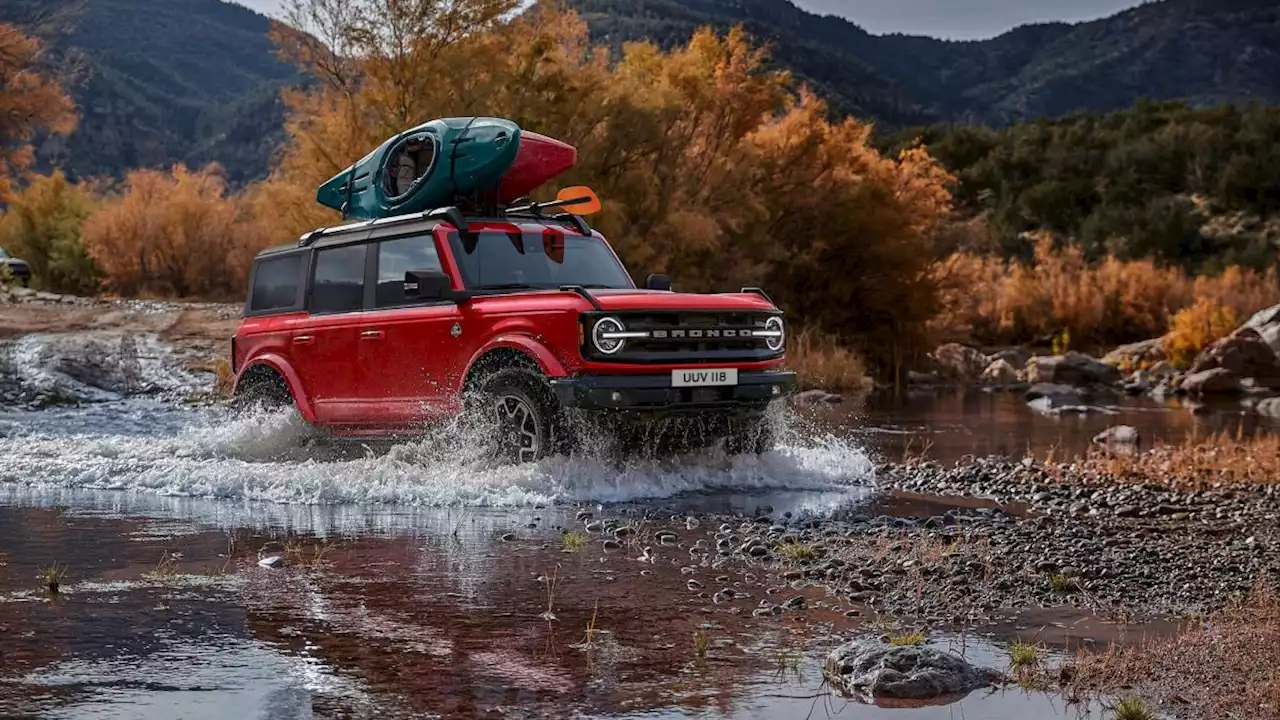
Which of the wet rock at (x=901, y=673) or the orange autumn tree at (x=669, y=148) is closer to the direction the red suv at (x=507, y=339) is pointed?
the wet rock

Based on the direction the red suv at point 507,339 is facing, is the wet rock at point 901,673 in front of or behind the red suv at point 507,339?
in front

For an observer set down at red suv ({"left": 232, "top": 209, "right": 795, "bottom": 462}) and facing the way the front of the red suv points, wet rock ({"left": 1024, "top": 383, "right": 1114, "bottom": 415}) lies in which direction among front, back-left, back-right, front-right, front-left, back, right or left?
left

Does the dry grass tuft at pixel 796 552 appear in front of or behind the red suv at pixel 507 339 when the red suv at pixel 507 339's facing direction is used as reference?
in front

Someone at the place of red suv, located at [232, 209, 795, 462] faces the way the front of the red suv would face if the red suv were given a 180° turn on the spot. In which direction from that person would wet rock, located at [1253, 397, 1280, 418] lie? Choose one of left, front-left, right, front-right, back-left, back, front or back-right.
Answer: right

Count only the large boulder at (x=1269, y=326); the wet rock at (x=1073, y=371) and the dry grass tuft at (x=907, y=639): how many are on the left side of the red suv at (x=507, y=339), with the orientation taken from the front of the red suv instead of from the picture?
2

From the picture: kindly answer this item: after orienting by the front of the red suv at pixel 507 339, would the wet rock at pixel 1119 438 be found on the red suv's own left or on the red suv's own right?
on the red suv's own left

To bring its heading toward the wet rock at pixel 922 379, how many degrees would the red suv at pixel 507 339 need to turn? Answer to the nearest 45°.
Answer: approximately 90° to its left

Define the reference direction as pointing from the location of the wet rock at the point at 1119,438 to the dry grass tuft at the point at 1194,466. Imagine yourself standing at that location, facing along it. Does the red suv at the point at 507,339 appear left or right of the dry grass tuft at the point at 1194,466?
right

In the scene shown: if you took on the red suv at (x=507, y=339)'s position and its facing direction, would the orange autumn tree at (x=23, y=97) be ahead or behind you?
behind

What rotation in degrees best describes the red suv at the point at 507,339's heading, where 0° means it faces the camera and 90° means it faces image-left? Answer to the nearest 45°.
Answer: approximately 315°

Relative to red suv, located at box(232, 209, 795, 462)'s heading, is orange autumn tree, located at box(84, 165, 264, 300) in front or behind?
behind

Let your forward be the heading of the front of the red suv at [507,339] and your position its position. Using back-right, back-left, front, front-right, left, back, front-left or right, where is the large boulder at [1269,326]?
left

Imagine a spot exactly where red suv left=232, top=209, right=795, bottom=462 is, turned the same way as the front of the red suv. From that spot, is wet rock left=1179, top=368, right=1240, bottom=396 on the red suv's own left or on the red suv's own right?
on the red suv's own left

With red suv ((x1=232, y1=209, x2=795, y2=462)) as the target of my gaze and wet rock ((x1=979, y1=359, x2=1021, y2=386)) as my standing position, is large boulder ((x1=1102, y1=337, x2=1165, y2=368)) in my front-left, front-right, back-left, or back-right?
back-left

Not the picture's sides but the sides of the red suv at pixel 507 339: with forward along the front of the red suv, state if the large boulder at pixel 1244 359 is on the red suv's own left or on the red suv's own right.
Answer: on the red suv's own left

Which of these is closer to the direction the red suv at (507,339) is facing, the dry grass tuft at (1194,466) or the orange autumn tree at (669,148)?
the dry grass tuft
